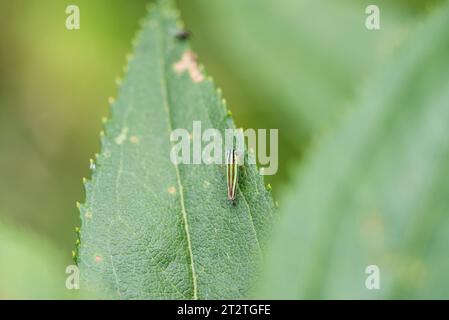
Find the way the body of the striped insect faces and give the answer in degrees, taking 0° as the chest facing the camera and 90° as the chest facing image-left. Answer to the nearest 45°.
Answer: approximately 180°

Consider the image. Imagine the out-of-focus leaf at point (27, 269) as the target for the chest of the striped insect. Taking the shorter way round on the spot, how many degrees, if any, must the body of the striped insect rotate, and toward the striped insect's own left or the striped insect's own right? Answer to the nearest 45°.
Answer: approximately 135° to the striped insect's own left

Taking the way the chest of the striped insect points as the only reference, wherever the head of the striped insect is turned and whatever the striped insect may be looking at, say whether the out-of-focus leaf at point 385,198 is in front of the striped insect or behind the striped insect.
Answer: behind
